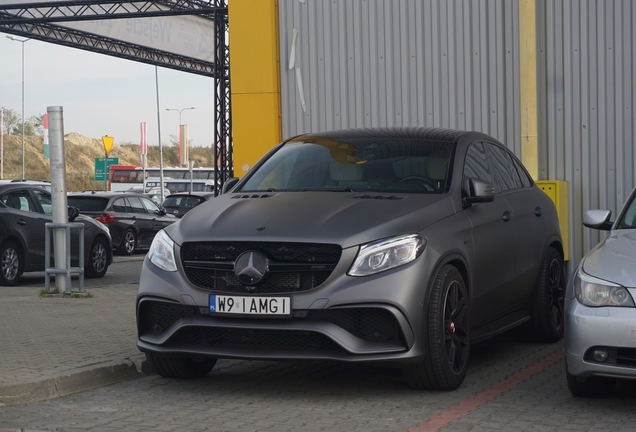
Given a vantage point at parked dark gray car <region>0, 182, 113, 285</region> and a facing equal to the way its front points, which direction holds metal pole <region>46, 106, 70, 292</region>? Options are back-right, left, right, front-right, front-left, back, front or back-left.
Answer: back-right

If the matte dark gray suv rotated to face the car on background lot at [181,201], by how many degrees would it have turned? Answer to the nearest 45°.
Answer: approximately 135° to its right

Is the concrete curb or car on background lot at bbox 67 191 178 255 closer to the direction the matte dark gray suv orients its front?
the concrete curb

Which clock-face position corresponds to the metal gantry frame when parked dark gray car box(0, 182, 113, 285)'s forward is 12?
The metal gantry frame is roughly at 11 o'clock from the parked dark gray car.
